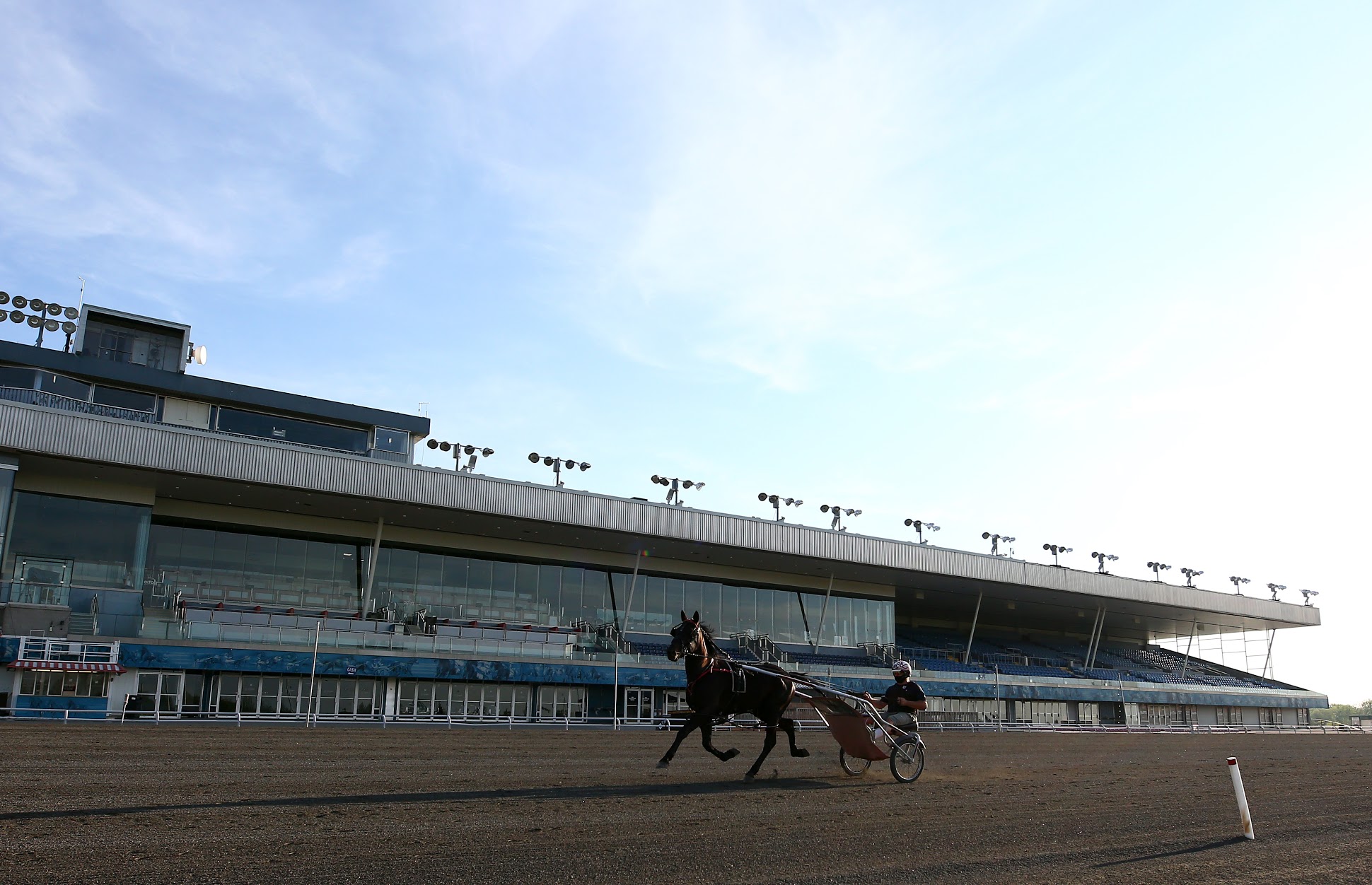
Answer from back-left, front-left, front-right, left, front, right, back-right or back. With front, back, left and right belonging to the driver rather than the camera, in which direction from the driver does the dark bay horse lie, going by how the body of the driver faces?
front

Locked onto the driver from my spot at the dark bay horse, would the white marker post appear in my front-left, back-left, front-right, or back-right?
front-right

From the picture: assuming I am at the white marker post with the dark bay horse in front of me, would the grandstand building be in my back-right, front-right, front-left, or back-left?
front-right

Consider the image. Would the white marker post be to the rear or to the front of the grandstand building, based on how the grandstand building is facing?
to the front

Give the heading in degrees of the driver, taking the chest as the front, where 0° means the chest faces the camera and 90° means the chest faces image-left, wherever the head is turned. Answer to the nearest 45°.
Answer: approximately 45°

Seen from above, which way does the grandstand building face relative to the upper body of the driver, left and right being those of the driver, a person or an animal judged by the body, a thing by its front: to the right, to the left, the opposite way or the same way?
to the left

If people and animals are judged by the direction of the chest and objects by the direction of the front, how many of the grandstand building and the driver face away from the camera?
0

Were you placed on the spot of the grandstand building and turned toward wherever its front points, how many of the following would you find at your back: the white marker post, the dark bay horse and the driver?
0

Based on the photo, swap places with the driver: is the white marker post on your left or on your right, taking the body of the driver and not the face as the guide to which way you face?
on your left

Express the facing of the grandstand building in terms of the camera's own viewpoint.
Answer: facing the viewer and to the right of the viewer

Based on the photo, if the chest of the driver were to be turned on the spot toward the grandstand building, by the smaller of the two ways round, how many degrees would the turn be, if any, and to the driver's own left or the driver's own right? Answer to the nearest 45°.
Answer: approximately 90° to the driver's own right
